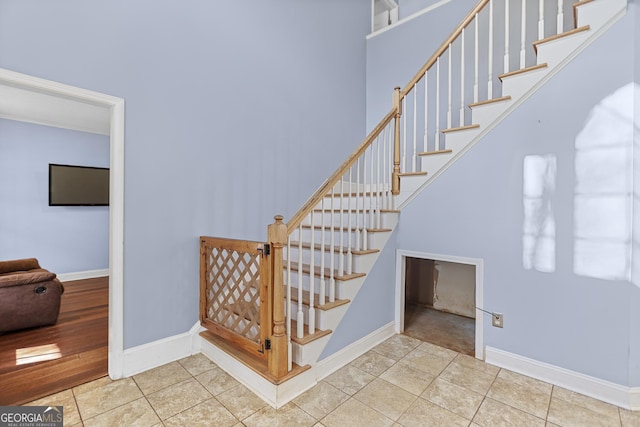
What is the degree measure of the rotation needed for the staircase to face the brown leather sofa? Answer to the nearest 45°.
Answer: approximately 45° to its right

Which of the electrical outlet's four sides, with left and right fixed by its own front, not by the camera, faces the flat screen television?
right

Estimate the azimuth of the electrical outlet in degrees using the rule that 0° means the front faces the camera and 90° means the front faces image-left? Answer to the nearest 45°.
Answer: approximately 0°

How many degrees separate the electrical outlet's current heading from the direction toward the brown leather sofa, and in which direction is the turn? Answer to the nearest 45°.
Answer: approximately 45° to its right

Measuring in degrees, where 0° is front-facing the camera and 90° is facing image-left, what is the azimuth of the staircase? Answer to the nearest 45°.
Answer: approximately 45°
